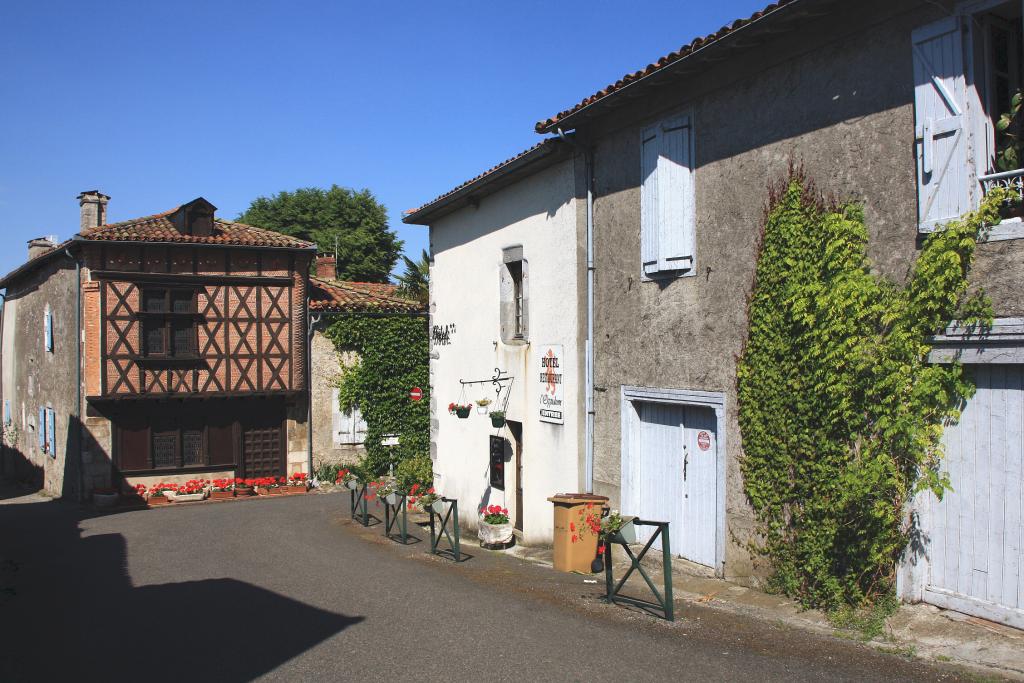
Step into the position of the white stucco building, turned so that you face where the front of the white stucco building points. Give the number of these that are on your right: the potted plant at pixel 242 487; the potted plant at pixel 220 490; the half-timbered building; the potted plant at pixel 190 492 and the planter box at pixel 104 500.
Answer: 5

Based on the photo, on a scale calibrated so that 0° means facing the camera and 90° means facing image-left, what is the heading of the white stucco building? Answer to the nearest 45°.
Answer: approximately 45°

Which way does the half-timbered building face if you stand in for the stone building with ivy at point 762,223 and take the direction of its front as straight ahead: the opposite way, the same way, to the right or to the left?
to the left

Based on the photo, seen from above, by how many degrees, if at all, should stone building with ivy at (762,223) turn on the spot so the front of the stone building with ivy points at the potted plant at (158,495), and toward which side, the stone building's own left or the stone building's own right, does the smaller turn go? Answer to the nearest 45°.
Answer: approximately 90° to the stone building's own right

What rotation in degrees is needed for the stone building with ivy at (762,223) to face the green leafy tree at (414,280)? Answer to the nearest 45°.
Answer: approximately 90° to its right

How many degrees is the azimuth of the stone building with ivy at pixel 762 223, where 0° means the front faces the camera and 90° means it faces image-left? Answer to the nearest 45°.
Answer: approximately 45°

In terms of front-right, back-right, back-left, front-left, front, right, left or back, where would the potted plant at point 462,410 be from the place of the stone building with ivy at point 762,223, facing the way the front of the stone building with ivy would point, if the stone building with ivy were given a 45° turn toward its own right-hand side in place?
front-right

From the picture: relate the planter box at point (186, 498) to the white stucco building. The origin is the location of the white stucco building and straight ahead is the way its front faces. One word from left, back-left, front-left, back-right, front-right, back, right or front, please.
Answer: right

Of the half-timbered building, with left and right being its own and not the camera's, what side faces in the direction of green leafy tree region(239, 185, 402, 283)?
back

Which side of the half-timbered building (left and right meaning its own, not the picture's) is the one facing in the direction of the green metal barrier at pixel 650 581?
front

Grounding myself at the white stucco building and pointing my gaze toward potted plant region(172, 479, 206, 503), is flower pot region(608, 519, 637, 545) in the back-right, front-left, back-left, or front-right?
back-left

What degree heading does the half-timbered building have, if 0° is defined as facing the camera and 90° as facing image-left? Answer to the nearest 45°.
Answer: approximately 0°

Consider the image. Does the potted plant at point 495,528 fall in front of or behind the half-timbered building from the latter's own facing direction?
in front

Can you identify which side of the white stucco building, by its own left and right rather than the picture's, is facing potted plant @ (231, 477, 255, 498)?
right
